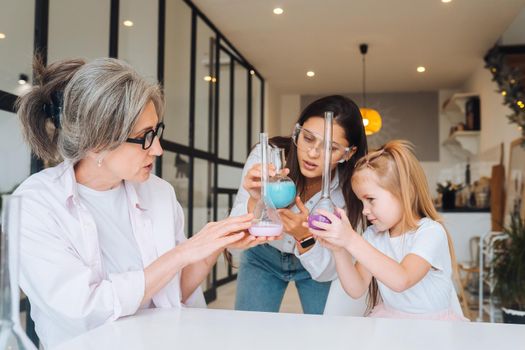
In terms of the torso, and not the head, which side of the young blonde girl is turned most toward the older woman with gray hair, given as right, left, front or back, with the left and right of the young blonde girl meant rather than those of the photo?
front

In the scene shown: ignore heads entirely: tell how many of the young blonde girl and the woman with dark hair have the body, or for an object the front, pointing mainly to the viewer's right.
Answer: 0

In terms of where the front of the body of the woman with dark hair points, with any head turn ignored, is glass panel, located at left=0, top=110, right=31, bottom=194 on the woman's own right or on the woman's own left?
on the woman's own right

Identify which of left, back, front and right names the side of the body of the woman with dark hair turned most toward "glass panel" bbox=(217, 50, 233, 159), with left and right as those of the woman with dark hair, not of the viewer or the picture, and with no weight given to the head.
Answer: back

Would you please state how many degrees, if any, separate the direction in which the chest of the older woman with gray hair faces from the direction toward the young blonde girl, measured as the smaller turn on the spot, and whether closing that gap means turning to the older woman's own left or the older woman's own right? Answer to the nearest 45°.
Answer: approximately 45° to the older woman's own left

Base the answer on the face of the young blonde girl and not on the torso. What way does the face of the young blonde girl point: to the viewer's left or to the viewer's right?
to the viewer's left

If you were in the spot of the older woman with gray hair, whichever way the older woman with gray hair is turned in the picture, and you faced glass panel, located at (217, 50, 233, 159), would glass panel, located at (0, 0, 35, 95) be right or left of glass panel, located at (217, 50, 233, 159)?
left

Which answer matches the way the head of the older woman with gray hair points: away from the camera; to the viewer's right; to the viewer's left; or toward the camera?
to the viewer's right

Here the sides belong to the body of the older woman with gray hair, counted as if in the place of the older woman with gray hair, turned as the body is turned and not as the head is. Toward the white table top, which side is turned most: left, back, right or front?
front
